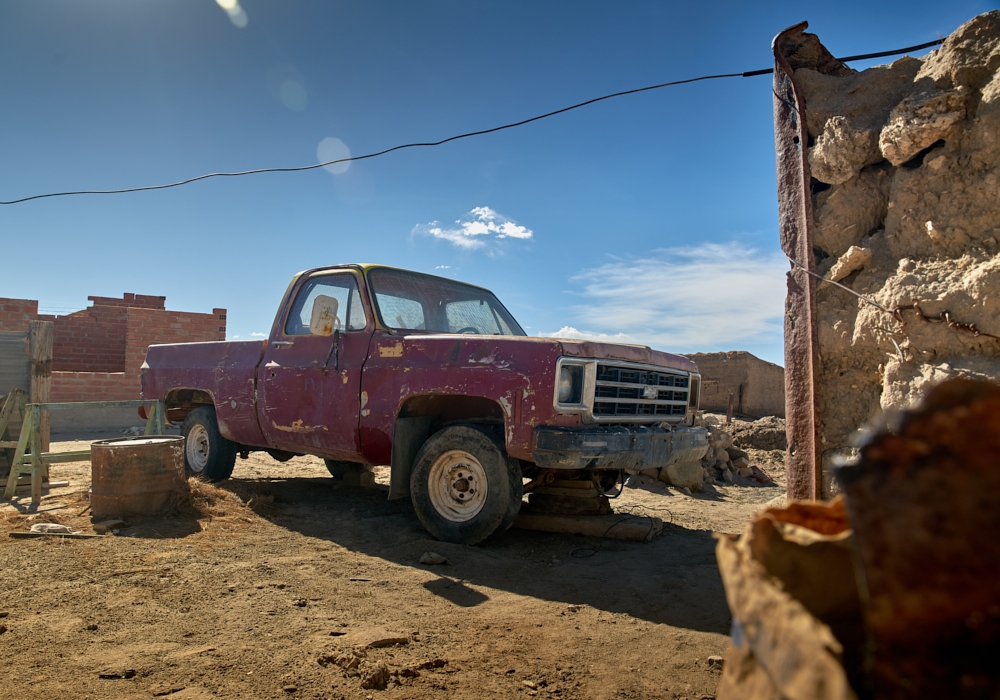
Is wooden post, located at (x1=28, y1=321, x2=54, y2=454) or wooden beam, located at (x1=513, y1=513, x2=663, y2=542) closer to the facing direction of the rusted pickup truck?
the wooden beam

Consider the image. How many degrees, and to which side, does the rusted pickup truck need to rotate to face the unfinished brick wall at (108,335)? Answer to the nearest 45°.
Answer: approximately 180°

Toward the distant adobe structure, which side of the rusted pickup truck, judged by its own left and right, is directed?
left

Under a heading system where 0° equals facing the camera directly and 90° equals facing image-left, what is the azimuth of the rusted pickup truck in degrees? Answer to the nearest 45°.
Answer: approximately 315°

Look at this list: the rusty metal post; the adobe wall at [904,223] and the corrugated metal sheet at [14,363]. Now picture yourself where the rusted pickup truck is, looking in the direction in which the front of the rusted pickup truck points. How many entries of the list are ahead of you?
2

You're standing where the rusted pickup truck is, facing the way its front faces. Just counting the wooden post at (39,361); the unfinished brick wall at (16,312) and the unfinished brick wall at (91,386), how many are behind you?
3

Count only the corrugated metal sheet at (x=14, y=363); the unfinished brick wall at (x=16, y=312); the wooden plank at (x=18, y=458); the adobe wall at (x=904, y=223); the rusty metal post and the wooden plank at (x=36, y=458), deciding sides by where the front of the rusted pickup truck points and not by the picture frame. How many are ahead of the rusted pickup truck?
2

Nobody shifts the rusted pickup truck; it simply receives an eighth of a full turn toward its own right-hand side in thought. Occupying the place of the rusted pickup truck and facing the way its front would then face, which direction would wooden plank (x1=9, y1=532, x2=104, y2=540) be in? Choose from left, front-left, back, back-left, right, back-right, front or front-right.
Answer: right

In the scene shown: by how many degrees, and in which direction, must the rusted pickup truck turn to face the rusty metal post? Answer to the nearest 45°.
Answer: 0° — it already faces it

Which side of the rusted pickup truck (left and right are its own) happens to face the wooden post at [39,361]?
back

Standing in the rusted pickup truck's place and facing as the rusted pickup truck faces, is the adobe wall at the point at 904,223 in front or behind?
in front

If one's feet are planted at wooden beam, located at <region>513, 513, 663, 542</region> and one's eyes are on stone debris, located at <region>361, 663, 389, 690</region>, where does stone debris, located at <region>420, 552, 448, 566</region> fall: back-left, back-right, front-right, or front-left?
front-right

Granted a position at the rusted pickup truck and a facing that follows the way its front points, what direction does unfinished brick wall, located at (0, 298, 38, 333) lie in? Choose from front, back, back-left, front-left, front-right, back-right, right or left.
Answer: back
